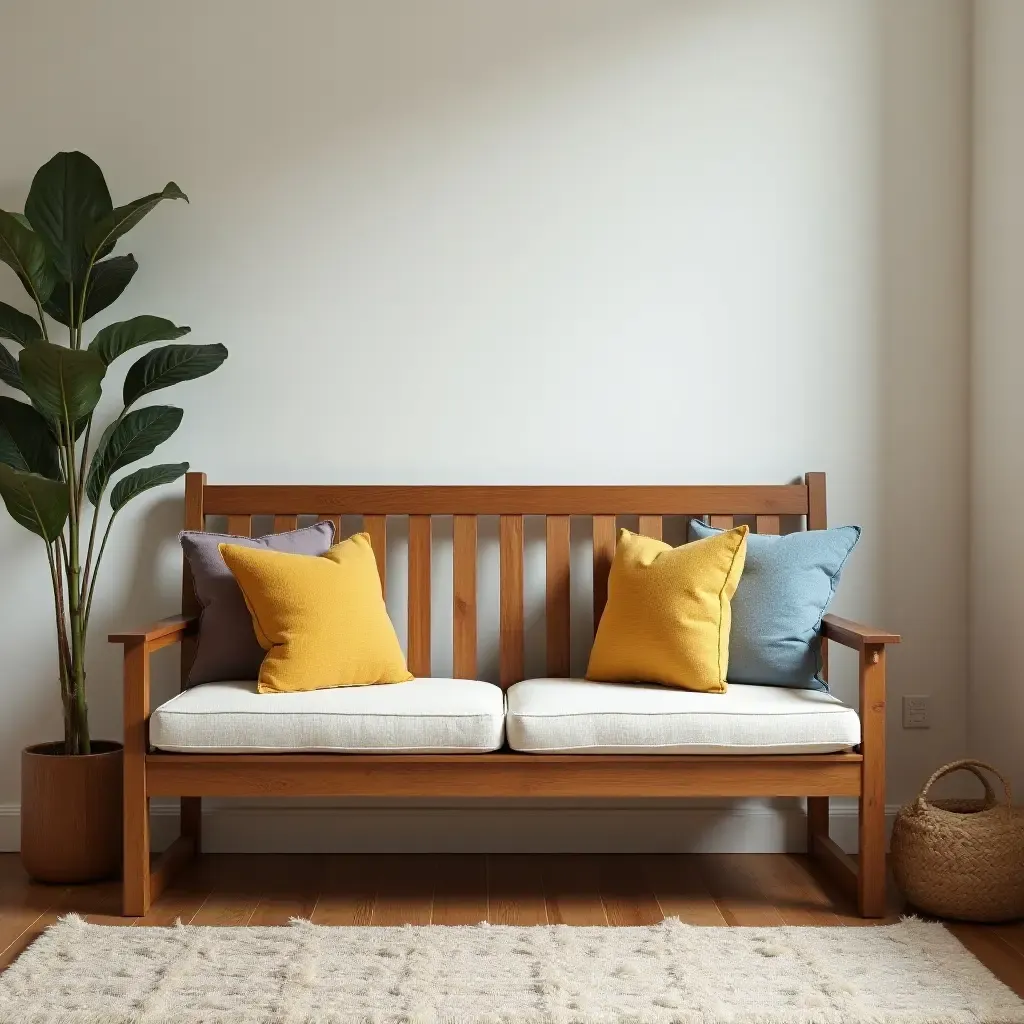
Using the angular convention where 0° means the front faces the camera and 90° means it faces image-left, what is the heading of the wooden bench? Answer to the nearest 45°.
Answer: approximately 0°

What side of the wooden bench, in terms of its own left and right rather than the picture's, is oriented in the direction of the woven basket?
left

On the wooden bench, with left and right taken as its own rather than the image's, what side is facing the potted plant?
right
